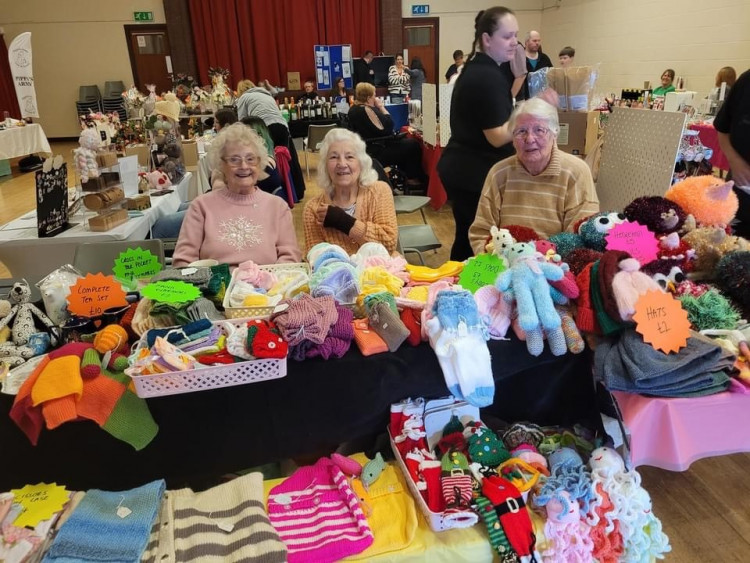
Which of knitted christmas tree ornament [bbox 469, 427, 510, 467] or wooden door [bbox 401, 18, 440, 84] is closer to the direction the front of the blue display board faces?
the knitted christmas tree ornament

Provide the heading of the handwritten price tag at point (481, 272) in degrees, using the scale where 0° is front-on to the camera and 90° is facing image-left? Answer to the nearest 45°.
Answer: approximately 0°

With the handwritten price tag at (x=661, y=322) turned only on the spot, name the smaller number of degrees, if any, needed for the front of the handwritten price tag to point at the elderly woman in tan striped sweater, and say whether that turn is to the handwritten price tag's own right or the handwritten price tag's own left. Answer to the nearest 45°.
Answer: approximately 135° to the handwritten price tag's own right

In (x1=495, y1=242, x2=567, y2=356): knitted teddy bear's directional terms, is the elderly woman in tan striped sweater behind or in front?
behind

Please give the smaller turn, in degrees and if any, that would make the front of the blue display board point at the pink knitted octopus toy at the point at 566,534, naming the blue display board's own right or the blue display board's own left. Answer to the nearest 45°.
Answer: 0° — it already faces it

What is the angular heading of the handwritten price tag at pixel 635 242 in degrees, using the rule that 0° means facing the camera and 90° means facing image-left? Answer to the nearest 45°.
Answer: approximately 0°

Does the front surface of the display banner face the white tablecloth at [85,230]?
yes
